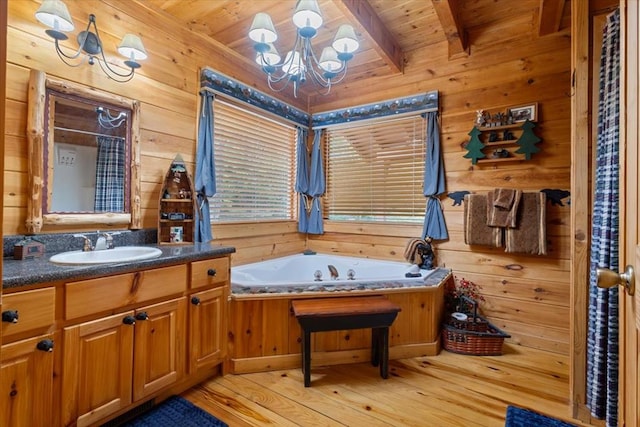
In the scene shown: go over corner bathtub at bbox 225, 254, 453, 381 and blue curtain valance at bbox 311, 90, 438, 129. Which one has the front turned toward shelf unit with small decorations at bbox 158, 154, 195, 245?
the blue curtain valance

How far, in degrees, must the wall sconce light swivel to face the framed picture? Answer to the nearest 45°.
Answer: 0° — it already faces it

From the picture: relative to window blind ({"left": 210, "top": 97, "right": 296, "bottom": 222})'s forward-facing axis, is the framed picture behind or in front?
in front

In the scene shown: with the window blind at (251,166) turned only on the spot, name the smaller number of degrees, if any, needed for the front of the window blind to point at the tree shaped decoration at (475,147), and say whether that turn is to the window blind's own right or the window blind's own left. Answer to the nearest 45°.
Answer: approximately 45° to the window blind's own left

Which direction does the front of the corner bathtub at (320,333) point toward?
toward the camera

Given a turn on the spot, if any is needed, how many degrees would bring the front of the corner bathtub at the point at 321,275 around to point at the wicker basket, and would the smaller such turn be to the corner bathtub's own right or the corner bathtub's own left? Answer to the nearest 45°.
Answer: approximately 90° to the corner bathtub's own left

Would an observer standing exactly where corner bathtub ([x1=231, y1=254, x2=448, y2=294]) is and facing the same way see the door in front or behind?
in front

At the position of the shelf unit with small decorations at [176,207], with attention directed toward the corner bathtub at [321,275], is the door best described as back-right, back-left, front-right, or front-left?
front-right

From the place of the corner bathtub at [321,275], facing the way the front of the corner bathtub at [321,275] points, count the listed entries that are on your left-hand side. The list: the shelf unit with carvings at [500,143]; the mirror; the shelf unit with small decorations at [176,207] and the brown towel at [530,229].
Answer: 2

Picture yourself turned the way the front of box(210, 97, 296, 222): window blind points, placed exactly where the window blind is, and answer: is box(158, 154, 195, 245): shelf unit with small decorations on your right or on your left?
on your right

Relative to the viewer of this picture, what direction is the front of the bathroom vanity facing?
facing the viewer and to the right of the viewer

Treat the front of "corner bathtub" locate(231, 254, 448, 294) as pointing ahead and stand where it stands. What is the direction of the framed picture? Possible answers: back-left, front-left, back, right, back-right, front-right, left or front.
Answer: left
